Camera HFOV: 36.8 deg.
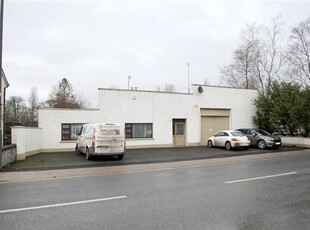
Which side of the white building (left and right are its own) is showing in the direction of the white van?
front

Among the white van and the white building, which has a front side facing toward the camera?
the white building

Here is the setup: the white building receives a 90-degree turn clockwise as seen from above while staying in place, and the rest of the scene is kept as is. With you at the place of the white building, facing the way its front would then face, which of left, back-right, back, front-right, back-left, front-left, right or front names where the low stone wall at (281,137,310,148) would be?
back

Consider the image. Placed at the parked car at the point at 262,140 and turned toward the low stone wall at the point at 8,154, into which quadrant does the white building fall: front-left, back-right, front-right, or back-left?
front-right

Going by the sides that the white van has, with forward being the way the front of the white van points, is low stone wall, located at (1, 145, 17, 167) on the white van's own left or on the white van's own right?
on the white van's own left

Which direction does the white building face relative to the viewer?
toward the camera
